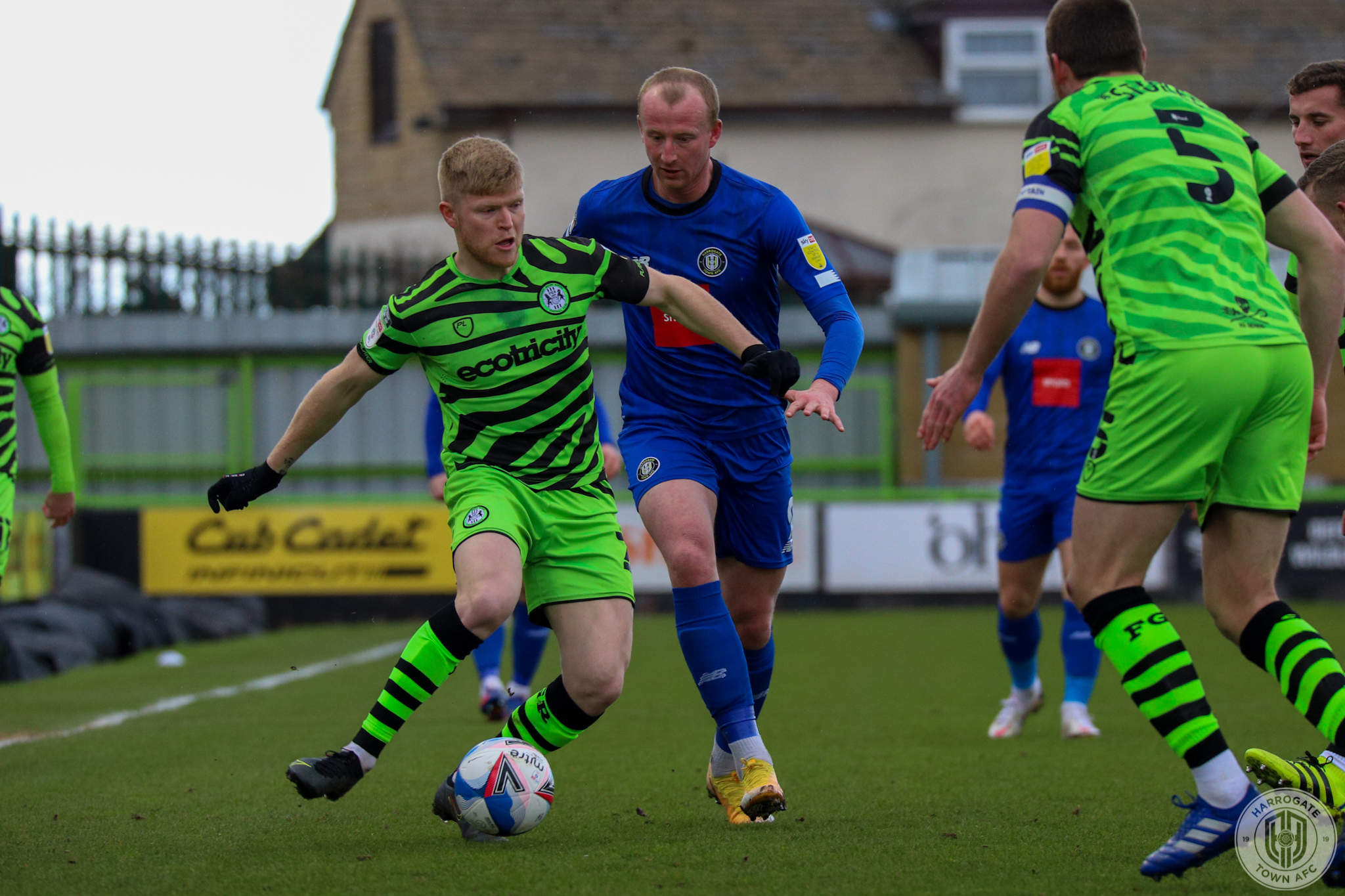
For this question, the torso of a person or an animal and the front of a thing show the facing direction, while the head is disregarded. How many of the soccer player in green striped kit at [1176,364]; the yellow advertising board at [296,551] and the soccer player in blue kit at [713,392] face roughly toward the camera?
2

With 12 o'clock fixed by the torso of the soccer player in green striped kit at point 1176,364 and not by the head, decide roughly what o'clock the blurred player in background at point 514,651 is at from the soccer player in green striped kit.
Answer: The blurred player in background is roughly at 12 o'clock from the soccer player in green striped kit.

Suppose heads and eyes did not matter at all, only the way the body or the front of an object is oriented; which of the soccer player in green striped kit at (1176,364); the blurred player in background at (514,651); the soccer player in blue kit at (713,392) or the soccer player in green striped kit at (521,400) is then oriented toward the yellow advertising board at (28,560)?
the soccer player in green striped kit at (1176,364)

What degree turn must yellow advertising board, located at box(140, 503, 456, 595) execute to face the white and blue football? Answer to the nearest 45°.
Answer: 0° — it already faces it

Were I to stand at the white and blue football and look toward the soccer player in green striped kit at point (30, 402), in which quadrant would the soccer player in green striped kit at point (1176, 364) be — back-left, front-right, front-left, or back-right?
back-right

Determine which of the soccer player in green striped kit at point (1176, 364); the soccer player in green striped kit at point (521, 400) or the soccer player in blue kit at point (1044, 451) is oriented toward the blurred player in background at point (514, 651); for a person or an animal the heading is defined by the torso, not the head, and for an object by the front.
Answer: the soccer player in green striped kit at point (1176, 364)

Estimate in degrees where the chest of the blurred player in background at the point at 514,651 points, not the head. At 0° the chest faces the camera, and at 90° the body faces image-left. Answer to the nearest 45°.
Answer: approximately 0°
